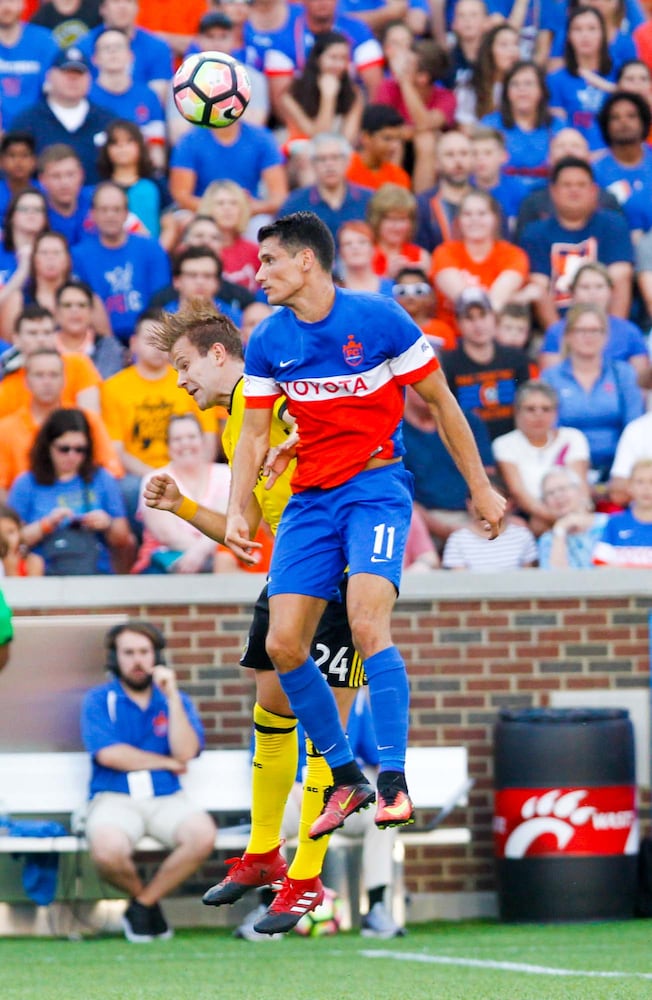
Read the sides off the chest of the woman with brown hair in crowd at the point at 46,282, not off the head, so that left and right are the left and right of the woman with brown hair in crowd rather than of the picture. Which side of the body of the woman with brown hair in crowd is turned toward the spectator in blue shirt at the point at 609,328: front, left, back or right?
left

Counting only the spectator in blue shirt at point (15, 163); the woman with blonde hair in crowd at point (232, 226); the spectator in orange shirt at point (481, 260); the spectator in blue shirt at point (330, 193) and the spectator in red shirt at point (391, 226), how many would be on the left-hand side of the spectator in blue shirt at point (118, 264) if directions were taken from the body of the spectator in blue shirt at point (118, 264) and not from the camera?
4

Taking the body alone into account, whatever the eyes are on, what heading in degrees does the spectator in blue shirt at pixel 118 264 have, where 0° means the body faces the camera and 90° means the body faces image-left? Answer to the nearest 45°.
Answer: approximately 0°

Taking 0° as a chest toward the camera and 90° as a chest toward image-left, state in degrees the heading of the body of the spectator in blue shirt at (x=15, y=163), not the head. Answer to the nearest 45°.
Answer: approximately 0°

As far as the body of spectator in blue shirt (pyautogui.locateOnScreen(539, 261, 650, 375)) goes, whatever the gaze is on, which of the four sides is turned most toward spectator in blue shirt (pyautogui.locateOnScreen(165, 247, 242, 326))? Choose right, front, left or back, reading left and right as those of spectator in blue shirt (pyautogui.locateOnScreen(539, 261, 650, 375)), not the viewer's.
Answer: right

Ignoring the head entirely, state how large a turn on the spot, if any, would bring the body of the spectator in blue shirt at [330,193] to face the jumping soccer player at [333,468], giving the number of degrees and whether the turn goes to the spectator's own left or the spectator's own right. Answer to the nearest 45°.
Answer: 0° — they already face them
